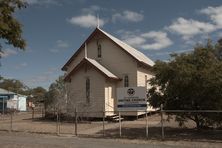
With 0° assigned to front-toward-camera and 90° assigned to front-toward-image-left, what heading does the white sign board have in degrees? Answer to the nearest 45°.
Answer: approximately 0°

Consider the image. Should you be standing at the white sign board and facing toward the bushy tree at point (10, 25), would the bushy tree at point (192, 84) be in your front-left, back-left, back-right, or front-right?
back-left

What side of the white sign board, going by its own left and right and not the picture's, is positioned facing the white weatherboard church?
back

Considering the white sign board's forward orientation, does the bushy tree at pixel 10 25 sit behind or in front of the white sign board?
in front

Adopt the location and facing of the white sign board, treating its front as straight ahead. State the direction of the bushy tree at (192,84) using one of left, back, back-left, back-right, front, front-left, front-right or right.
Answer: left

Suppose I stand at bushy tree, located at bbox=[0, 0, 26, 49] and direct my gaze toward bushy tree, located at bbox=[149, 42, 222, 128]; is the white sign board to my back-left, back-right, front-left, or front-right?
front-left
